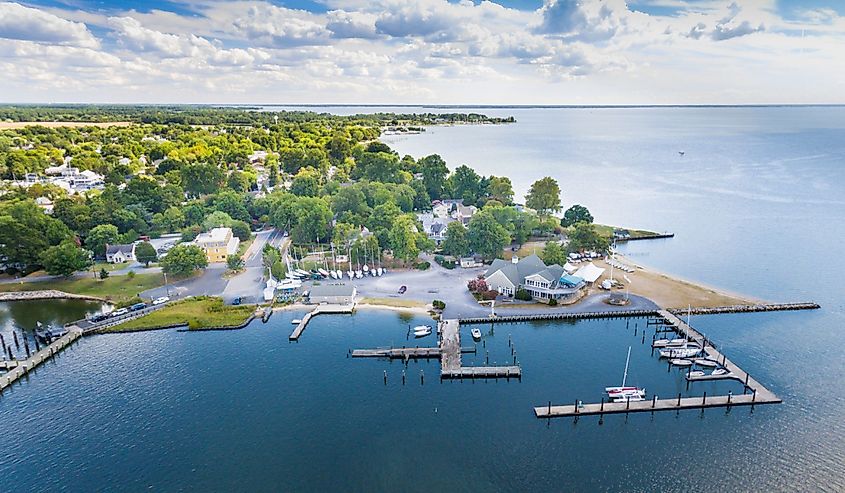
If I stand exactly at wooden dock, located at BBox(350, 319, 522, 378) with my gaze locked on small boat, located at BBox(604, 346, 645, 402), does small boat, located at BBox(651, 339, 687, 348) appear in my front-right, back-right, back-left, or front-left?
front-left

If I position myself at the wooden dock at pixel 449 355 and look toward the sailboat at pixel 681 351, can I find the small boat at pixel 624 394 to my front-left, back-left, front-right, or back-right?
front-right

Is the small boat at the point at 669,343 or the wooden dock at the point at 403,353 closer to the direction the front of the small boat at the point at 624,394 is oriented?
the wooden dock

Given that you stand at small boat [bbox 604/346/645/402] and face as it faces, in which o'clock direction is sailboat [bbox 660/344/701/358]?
The sailboat is roughly at 4 o'clock from the small boat.

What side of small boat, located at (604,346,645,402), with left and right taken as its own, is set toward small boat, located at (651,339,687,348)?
right

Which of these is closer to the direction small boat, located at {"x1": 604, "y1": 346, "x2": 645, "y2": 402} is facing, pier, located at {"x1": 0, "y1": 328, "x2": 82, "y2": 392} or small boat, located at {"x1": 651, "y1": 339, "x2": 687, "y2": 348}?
the pier

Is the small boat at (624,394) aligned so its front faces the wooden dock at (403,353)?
yes

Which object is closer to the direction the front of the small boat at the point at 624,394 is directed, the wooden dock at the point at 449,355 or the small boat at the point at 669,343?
the wooden dock

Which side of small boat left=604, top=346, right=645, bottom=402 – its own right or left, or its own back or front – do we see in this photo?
left

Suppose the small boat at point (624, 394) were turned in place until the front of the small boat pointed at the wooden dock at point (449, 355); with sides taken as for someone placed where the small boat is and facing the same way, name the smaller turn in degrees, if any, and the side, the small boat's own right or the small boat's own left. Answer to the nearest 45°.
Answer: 0° — it already faces it

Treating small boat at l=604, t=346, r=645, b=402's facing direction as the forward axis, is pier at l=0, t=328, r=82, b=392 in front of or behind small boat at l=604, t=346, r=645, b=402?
in front
